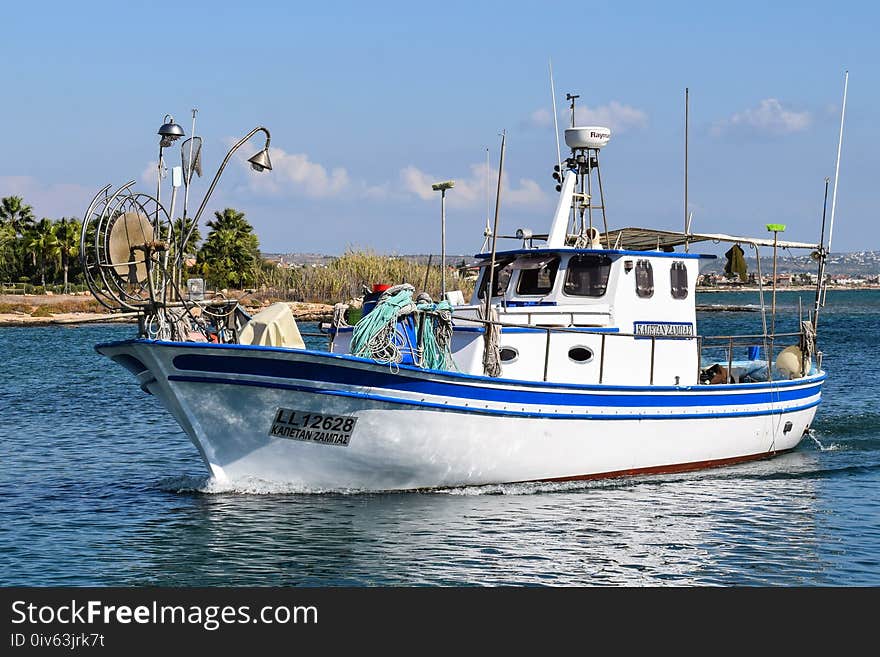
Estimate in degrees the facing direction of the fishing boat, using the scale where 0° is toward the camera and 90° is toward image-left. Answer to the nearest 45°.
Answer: approximately 45°
